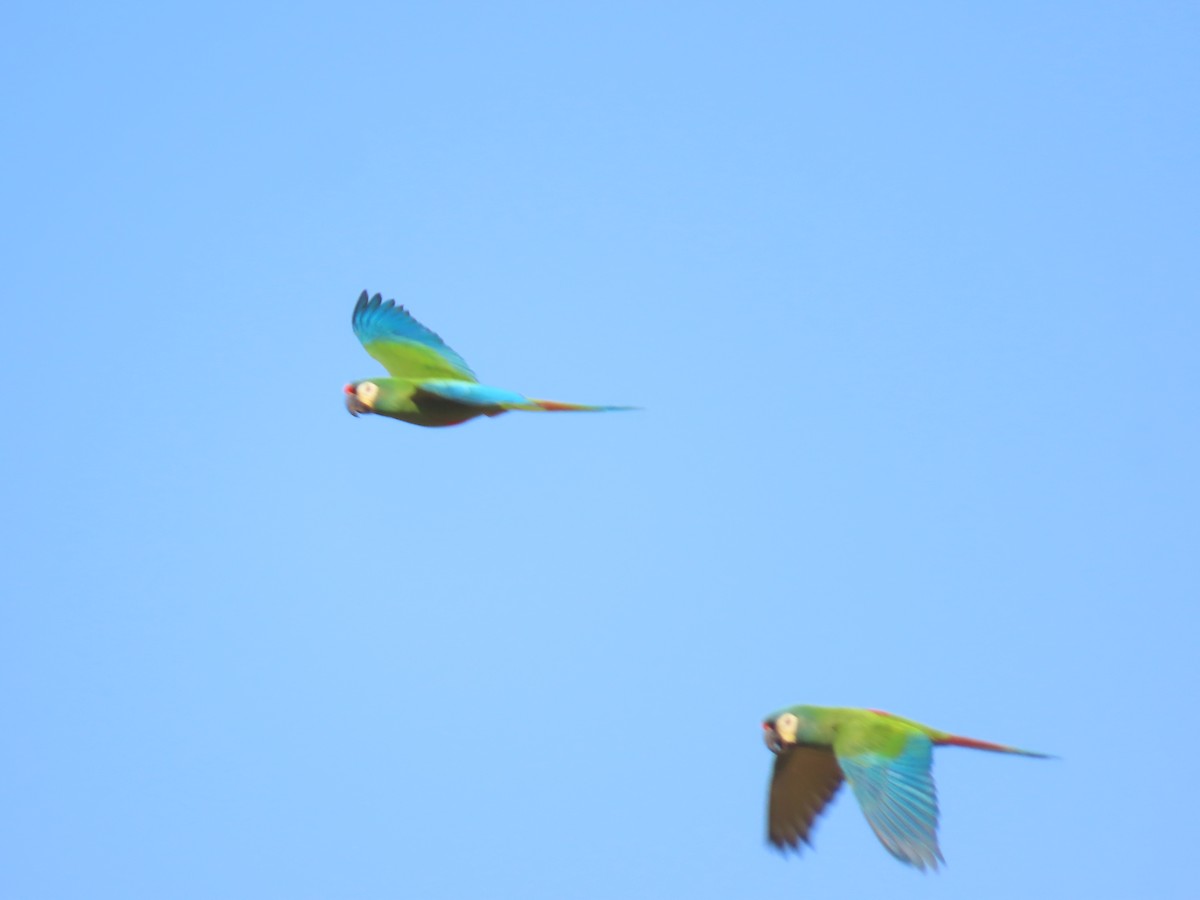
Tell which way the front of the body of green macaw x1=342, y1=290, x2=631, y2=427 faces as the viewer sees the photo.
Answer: to the viewer's left

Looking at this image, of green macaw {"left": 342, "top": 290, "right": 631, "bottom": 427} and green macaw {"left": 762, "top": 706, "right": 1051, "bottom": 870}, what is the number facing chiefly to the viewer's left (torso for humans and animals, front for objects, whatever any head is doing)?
2

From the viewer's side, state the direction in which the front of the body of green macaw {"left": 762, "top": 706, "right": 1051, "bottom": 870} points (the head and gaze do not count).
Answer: to the viewer's left

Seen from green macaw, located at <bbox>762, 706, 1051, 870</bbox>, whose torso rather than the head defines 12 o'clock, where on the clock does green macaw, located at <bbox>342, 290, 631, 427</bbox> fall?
green macaw, located at <bbox>342, 290, 631, 427</bbox> is roughly at 12 o'clock from green macaw, located at <bbox>762, 706, 1051, 870</bbox>.

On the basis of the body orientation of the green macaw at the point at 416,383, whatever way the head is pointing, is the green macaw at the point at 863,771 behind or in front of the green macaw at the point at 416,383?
behind
